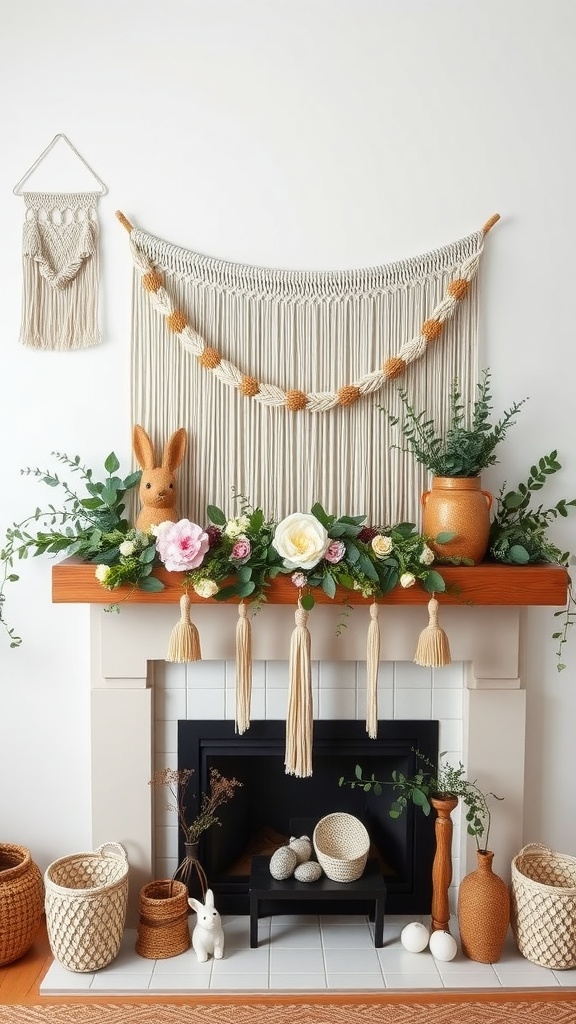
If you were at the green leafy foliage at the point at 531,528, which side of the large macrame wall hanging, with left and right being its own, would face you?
left

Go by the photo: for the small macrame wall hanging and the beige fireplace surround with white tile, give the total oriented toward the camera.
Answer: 2

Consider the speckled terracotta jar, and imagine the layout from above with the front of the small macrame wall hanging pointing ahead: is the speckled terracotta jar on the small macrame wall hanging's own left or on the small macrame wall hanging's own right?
on the small macrame wall hanging's own left

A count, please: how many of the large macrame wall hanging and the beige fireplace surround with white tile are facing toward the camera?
2
